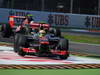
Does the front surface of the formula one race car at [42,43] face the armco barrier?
no

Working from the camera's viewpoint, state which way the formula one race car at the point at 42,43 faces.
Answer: facing the viewer
